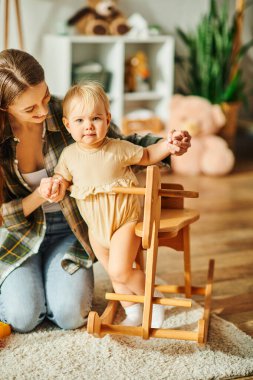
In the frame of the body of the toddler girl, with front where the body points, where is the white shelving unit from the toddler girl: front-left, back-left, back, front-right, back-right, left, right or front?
back

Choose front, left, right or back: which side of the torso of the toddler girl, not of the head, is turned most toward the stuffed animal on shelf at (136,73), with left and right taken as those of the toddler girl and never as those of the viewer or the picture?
back

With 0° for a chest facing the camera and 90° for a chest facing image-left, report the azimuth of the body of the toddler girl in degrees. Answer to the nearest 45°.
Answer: approximately 0°

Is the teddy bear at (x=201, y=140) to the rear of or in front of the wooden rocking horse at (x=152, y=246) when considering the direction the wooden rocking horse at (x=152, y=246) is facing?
to the rear
